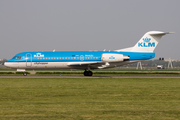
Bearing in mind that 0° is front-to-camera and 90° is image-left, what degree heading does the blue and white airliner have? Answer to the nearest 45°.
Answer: approximately 90°
